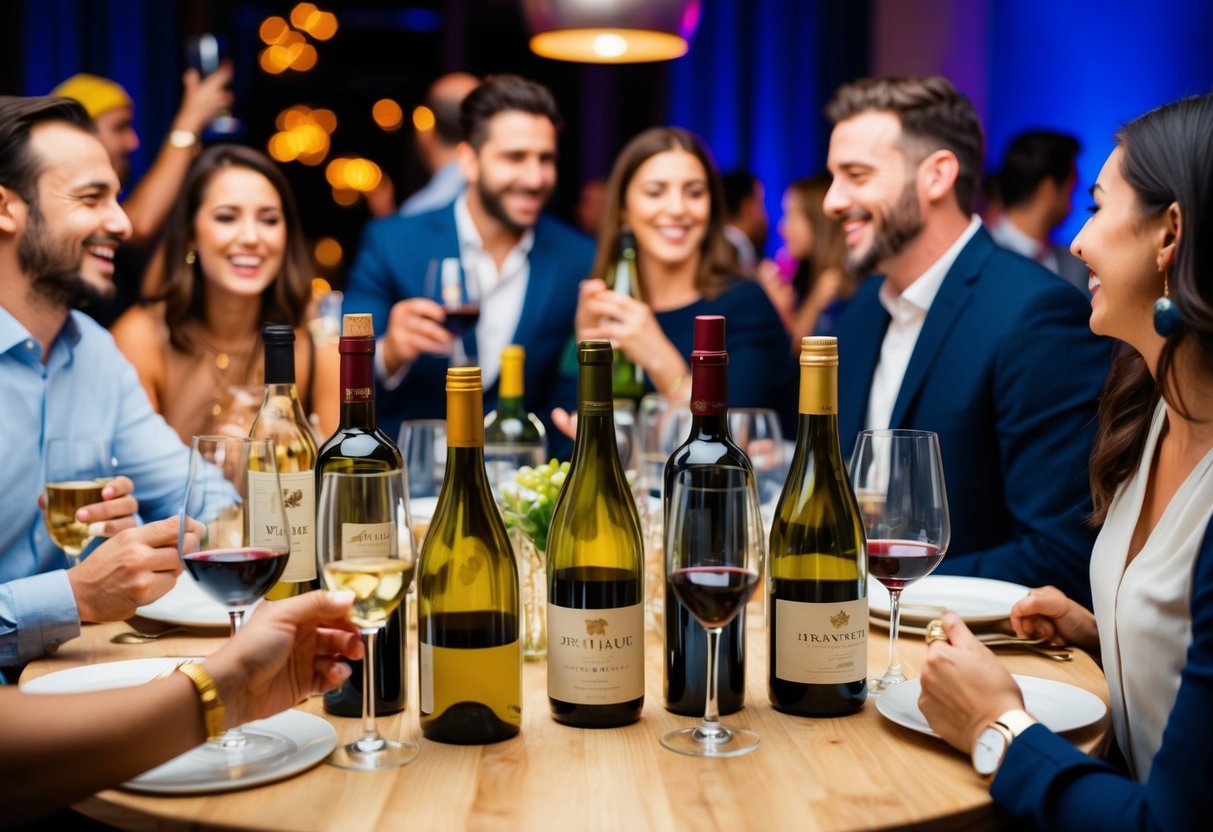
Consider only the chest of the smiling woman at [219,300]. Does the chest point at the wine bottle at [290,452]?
yes

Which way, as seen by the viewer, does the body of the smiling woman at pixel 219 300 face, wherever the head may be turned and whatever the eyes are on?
toward the camera

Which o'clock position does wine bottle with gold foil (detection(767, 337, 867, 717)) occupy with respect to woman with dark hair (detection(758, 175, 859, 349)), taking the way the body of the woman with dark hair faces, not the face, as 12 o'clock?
The wine bottle with gold foil is roughly at 9 o'clock from the woman with dark hair.

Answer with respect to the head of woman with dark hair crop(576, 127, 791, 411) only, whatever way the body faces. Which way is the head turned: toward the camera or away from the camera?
toward the camera

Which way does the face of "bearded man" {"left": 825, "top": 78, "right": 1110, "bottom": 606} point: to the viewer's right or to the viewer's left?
to the viewer's left

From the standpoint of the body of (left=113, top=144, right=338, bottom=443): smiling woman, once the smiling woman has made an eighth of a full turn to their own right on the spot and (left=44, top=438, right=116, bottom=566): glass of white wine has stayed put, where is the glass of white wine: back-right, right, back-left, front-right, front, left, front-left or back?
front-left

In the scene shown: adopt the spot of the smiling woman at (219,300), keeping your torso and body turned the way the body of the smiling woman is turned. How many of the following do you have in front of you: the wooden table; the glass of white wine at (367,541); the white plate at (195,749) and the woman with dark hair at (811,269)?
3

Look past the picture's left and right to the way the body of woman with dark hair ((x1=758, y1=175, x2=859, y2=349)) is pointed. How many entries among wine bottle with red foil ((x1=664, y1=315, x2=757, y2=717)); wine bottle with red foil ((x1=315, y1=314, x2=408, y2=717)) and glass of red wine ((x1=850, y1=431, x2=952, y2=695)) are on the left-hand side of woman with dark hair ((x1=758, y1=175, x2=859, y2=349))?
3

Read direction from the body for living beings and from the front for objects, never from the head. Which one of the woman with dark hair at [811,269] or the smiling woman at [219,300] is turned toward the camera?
the smiling woman

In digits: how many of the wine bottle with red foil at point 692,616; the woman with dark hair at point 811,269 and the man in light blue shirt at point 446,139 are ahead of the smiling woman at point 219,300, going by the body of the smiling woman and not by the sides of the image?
1

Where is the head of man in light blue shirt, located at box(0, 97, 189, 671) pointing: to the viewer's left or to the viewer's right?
to the viewer's right

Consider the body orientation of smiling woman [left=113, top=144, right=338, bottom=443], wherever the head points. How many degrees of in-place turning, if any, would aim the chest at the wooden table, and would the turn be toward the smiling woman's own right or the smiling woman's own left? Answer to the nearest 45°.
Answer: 0° — they already face it
